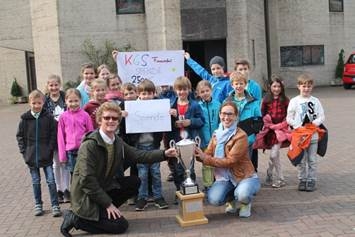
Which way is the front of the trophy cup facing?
toward the camera

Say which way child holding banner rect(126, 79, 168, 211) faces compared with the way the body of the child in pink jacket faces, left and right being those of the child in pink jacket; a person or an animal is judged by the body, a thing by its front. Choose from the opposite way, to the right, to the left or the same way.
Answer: the same way

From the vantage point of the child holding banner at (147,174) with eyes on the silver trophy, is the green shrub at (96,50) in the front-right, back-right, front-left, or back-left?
back-left

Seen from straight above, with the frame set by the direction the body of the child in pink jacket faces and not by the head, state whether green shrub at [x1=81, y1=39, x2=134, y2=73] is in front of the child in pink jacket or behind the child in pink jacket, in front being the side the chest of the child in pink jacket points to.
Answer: behind

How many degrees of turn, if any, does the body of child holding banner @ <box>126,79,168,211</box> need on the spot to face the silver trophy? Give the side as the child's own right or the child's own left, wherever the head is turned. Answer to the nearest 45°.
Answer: approximately 45° to the child's own left

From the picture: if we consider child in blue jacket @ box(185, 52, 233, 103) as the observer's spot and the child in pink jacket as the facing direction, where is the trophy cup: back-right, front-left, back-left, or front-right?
front-left

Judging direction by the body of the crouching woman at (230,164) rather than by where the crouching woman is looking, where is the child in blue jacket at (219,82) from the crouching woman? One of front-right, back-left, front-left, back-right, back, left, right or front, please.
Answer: back-right

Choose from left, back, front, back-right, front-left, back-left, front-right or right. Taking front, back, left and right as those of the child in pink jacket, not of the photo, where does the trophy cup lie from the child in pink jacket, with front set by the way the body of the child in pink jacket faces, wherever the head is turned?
front-left

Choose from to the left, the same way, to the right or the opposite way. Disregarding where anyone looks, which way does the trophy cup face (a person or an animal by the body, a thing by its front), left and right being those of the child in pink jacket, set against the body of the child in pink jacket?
the same way

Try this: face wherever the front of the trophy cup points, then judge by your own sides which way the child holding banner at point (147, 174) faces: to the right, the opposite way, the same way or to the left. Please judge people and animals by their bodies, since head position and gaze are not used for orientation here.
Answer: the same way

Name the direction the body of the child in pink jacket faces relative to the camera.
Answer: toward the camera

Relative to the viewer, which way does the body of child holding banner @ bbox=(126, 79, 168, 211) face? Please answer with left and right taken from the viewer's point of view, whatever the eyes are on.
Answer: facing the viewer

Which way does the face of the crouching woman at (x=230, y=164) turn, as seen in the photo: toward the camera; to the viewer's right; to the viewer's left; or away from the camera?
toward the camera

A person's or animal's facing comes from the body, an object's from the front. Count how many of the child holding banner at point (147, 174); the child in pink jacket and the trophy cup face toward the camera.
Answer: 3

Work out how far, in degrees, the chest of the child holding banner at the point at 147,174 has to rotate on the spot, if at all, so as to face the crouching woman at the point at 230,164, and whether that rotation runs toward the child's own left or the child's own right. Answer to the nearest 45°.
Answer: approximately 45° to the child's own left

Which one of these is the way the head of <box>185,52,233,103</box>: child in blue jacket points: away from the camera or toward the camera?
toward the camera

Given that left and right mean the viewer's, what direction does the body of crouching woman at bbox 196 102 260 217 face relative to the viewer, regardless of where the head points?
facing the viewer and to the left of the viewer

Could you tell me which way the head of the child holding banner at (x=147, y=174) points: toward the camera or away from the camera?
toward the camera

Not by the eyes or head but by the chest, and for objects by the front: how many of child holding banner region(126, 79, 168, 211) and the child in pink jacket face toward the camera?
2
